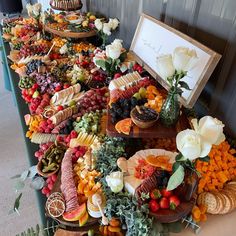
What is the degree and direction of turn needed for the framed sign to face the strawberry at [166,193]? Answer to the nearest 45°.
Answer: approximately 45° to its left

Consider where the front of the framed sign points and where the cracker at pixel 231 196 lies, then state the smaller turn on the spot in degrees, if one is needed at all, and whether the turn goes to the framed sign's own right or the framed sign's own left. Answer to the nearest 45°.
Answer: approximately 90° to the framed sign's own left

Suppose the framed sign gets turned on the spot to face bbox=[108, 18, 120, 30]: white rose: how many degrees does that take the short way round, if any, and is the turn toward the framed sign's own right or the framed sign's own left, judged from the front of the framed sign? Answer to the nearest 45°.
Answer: approximately 90° to the framed sign's own right

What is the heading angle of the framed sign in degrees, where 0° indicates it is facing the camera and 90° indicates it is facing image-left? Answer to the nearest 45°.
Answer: approximately 45°

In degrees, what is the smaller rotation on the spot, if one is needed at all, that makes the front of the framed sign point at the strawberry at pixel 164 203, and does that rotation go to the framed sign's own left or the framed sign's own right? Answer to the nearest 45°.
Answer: approximately 45° to the framed sign's own left

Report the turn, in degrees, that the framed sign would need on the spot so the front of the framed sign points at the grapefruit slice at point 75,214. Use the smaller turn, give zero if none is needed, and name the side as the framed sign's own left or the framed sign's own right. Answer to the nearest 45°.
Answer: approximately 45° to the framed sign's own left

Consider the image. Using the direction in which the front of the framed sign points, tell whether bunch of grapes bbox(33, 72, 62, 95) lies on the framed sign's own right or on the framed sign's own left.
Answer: on the framed sign's own right

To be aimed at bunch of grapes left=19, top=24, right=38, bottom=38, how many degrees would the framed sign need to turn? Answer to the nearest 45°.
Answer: approximately 90° to its right

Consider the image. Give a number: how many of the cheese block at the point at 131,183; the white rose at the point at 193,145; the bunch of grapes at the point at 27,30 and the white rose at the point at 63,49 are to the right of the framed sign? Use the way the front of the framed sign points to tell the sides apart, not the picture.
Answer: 2

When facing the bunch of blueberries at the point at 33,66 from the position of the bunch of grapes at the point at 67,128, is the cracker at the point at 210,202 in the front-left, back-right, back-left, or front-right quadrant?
back-right

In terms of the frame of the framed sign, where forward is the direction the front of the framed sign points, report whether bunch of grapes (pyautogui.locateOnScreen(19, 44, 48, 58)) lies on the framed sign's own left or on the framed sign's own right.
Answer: on the framed sign's own right
